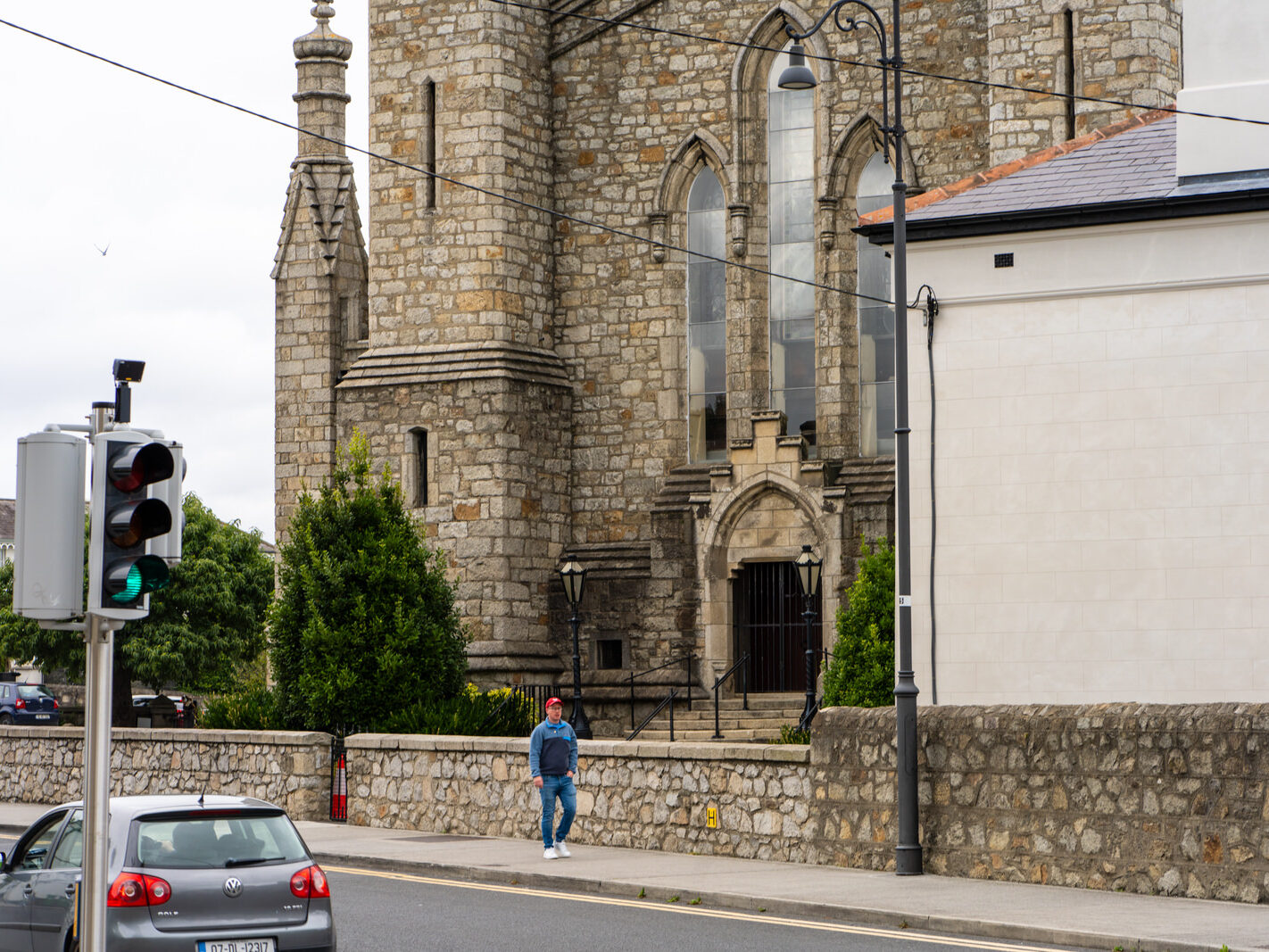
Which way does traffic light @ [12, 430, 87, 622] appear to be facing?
away from the camera

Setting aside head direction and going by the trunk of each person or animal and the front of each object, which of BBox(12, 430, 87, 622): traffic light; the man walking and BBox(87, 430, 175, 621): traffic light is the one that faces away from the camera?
BBox(12, 430, 87, 622): traffic light

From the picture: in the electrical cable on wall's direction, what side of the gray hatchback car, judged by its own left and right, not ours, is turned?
right

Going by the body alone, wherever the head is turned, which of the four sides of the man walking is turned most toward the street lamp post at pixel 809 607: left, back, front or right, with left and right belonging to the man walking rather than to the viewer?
back

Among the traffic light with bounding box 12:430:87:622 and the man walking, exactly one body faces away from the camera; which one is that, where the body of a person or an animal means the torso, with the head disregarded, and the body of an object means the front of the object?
the traffic light

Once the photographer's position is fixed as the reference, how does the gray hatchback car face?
facing away from the viewer and to the left of the viewer

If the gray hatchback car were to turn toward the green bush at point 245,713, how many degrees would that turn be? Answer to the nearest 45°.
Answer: approximately 45° to its right

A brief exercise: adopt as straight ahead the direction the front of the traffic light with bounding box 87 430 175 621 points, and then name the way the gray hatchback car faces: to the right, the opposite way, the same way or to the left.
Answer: the opposite way

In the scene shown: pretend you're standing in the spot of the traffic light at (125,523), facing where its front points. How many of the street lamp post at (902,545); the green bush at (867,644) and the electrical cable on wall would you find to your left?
3

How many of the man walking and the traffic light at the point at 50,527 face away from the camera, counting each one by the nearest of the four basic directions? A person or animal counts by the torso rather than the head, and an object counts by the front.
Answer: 1

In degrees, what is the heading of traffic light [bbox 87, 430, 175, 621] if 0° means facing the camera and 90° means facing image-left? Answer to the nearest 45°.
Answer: approximately 315°
